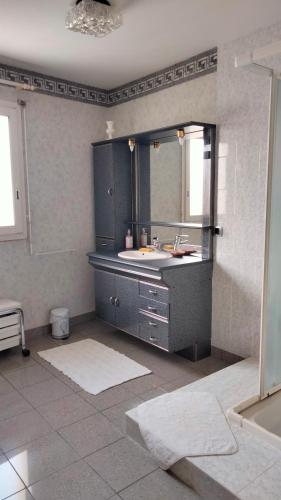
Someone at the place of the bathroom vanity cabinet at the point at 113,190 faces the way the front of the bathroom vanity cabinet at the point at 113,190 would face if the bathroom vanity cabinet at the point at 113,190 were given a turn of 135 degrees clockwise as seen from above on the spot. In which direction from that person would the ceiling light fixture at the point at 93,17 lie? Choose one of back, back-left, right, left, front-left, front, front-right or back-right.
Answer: back

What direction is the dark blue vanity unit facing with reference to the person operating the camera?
facing the viewer and to the left of the viewer

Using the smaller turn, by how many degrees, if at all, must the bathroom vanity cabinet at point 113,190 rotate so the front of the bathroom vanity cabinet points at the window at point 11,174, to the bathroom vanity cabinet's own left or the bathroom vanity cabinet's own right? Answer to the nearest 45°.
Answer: approximately 45° to the bathroom vanity cabinet's own right

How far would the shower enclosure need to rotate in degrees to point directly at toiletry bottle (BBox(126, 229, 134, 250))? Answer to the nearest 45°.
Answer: approximately 90° to its right

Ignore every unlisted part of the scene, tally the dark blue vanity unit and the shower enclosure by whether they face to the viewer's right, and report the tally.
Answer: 0

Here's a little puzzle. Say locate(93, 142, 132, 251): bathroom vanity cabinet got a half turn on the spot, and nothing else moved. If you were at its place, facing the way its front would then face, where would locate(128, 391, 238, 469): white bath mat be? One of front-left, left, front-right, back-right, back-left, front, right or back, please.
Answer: back-right

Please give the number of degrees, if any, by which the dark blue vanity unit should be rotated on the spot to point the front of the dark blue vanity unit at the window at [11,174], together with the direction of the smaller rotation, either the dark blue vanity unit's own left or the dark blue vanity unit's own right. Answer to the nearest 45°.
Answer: approximately 45° to the dark blue vanity unit's own right

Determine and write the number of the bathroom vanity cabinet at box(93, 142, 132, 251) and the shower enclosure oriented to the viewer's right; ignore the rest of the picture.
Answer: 0

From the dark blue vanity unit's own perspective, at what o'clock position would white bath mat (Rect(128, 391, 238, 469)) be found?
The white bath mat is roughly at 10 o'clock from the dark blue vanity unit.
